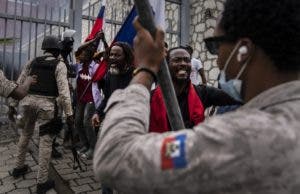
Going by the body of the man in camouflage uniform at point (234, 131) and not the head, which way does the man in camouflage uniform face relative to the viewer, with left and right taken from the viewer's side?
facing away from the viewer and to the left of the viewer

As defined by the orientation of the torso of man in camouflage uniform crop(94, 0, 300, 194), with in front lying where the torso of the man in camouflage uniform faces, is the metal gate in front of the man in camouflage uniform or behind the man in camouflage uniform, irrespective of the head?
in front

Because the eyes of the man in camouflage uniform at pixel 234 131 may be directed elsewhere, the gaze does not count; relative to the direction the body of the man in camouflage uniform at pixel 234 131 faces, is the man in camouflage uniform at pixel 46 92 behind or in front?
in front
